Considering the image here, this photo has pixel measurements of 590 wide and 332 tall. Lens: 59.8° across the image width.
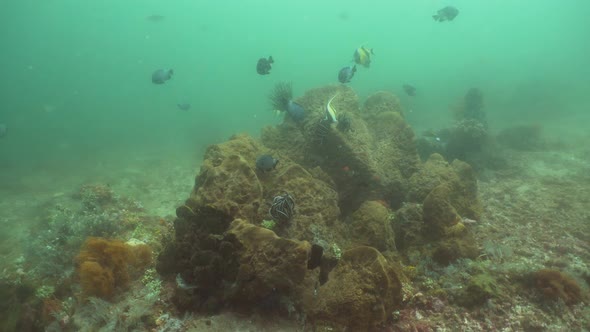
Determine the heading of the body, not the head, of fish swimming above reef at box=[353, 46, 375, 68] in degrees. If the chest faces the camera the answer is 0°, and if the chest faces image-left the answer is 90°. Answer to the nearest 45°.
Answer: approximately 90°

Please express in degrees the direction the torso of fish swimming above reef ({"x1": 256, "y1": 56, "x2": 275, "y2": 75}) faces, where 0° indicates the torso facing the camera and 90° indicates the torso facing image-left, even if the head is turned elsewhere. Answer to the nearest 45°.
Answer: approximately 90°

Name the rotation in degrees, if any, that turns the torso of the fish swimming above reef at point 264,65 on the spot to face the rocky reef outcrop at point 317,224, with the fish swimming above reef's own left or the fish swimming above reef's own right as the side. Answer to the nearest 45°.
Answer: approximately 90° to the fish swimming above reef's own left

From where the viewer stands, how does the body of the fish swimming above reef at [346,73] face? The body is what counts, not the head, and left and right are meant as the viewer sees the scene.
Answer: facing to the left of the viewer

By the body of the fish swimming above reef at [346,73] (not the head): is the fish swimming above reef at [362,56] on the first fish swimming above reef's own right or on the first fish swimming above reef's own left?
on the first fish swimming above reef's own right

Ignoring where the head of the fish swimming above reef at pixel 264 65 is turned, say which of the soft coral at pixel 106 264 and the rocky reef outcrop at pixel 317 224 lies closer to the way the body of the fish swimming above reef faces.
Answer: the soft coral

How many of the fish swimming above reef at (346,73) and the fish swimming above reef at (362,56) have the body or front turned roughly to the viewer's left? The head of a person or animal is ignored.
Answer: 2
